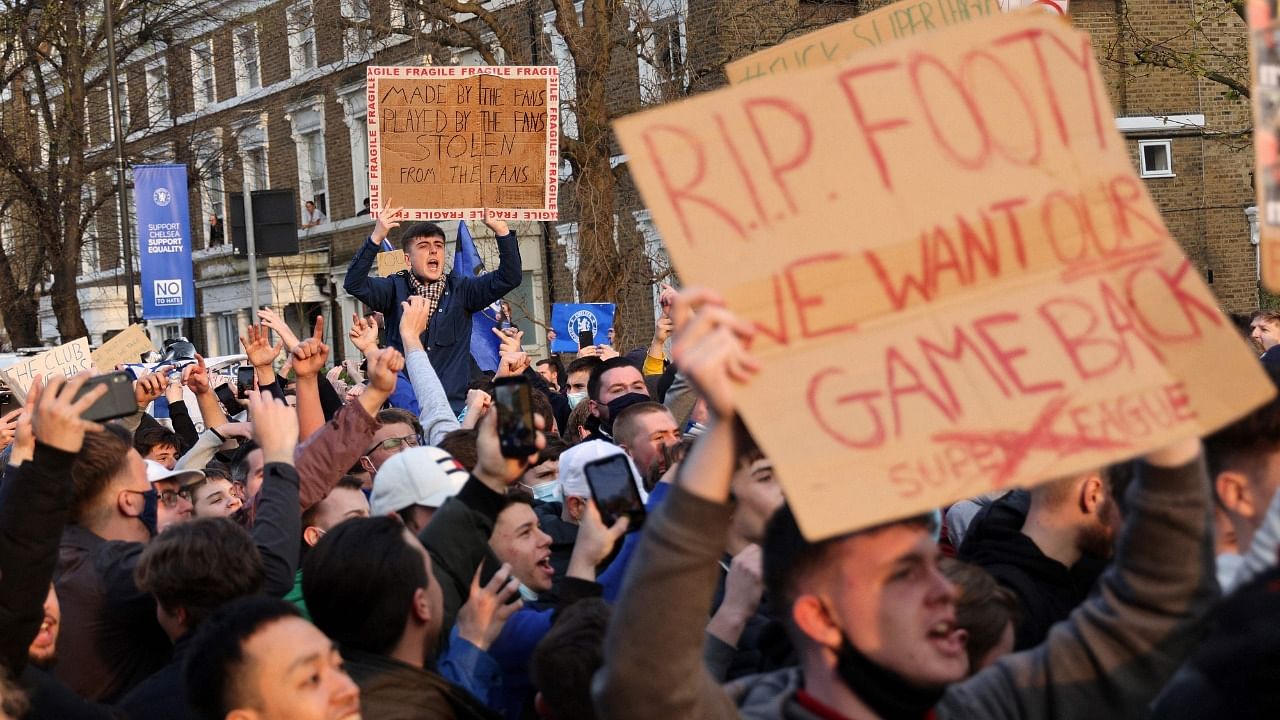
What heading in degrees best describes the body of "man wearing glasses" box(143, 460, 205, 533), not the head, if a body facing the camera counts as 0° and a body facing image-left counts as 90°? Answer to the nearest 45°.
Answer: approximately 315°

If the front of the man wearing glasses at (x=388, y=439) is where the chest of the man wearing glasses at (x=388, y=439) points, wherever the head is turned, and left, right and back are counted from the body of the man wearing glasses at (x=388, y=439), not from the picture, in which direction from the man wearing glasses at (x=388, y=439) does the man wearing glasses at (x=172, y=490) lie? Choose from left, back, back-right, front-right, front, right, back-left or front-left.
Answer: back-right

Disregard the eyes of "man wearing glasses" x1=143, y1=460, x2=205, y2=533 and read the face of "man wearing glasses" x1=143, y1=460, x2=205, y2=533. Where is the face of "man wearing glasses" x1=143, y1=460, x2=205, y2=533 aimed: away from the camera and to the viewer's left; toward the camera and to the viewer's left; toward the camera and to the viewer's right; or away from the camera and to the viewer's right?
toward the camera and to the viewer's right

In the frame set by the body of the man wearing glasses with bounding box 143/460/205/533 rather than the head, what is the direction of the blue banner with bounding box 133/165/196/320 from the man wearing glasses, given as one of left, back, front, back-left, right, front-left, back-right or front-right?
back-left

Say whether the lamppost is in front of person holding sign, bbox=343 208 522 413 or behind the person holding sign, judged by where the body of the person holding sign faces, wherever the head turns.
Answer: behind

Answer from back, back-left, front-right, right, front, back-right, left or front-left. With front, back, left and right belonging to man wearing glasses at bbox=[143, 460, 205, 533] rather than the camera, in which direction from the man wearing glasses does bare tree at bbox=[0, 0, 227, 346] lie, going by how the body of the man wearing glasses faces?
back-left

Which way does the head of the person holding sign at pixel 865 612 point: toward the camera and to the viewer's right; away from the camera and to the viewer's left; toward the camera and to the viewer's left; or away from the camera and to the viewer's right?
toward the camera and to the viewer's right

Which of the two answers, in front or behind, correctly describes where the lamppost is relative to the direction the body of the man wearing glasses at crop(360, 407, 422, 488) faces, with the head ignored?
behind

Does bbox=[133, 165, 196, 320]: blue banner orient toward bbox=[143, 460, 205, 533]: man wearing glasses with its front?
yes

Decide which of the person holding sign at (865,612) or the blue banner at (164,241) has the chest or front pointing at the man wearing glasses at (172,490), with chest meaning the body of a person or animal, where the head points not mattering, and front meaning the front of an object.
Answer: the blue banner

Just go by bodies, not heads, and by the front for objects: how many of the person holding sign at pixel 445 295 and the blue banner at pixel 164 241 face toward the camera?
2

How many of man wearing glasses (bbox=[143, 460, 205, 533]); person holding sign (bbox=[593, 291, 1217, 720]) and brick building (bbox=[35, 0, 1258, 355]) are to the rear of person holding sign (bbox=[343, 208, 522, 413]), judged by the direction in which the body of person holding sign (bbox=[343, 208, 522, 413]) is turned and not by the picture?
1

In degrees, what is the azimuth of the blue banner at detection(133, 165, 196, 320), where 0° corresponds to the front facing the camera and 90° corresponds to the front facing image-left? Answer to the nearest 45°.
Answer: approximately 0°
